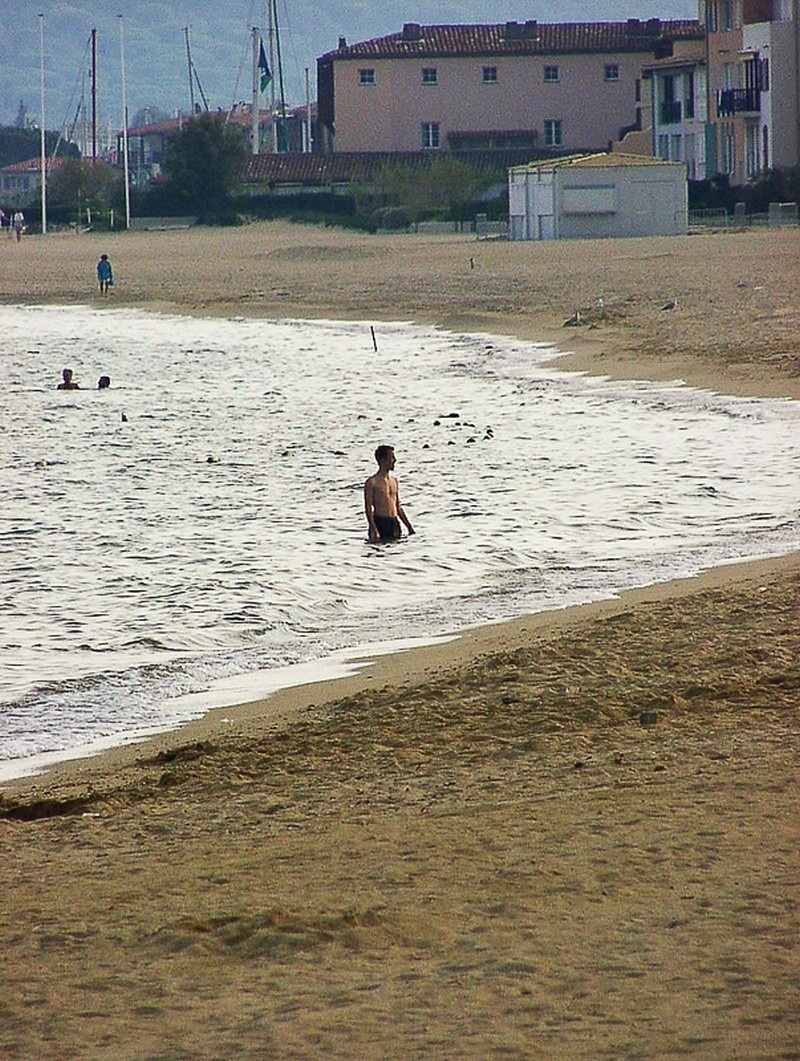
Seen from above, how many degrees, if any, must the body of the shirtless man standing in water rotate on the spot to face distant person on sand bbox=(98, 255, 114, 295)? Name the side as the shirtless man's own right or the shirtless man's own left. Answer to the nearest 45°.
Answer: approximately 135° to the shirtless man's own left

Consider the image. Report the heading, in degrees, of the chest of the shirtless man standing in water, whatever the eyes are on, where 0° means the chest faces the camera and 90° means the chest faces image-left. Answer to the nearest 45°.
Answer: approximately 315°
